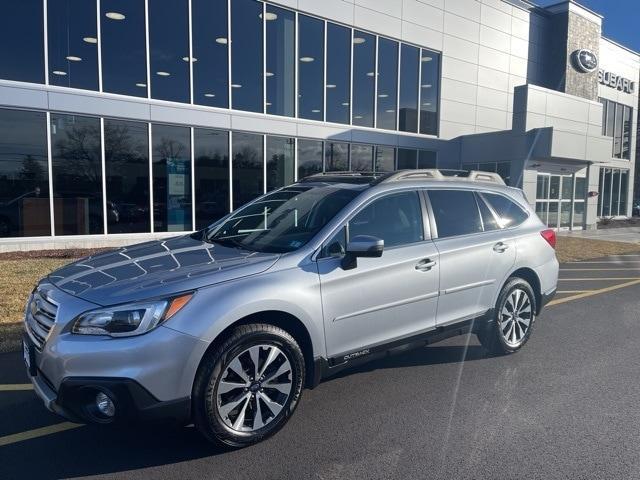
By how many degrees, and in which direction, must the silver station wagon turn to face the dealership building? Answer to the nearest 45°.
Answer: approximately 135° to its right

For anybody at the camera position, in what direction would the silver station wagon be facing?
facing the viewer and to the left of the viewer

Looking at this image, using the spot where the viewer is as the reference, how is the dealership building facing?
facing the viewer and to the right of the viewer

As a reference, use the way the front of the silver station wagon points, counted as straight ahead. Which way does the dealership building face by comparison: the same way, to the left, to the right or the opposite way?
to the left

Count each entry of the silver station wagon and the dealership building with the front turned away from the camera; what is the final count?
0
